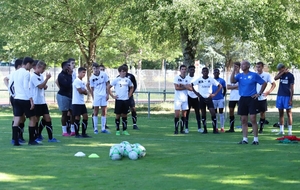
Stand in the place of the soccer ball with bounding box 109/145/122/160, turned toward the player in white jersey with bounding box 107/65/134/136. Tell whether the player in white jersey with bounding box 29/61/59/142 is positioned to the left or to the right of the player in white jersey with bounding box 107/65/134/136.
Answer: left

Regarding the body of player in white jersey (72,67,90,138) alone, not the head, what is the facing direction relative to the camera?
to the viewer's right

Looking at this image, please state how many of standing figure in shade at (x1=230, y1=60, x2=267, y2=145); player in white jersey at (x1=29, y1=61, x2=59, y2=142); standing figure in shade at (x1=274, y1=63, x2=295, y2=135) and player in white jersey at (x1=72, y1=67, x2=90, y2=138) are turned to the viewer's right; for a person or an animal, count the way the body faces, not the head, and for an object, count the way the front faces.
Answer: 2

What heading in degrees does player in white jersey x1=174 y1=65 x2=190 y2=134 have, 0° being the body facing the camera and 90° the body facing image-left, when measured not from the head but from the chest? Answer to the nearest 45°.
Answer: approximately 315°

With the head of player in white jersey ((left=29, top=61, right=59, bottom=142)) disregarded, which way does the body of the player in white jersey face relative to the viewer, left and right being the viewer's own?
facing to the right of the viewer

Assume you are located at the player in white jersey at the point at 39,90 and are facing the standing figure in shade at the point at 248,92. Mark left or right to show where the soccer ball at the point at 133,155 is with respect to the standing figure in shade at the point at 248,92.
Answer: right

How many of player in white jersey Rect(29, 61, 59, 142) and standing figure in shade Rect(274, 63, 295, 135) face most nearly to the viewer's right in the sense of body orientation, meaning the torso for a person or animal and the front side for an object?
1

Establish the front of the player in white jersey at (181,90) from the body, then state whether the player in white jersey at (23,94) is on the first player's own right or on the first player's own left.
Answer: on the first player's own right

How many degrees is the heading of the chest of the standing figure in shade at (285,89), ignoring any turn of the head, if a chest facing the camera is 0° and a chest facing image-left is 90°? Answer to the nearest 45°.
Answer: approximately 45°
